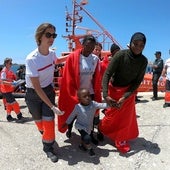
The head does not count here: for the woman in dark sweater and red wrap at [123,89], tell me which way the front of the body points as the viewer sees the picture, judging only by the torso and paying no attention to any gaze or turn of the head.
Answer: toward the camera

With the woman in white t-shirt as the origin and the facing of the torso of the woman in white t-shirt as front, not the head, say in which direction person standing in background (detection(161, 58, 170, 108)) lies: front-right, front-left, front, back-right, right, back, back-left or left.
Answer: left

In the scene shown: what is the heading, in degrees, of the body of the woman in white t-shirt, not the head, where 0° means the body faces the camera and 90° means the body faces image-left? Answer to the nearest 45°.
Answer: approximately 315°

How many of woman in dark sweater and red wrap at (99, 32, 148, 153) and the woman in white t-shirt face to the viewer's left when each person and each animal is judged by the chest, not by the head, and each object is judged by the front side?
0

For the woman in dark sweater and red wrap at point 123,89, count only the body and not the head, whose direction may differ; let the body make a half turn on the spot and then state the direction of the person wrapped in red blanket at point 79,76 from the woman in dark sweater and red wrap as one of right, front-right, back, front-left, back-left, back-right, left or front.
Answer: left
